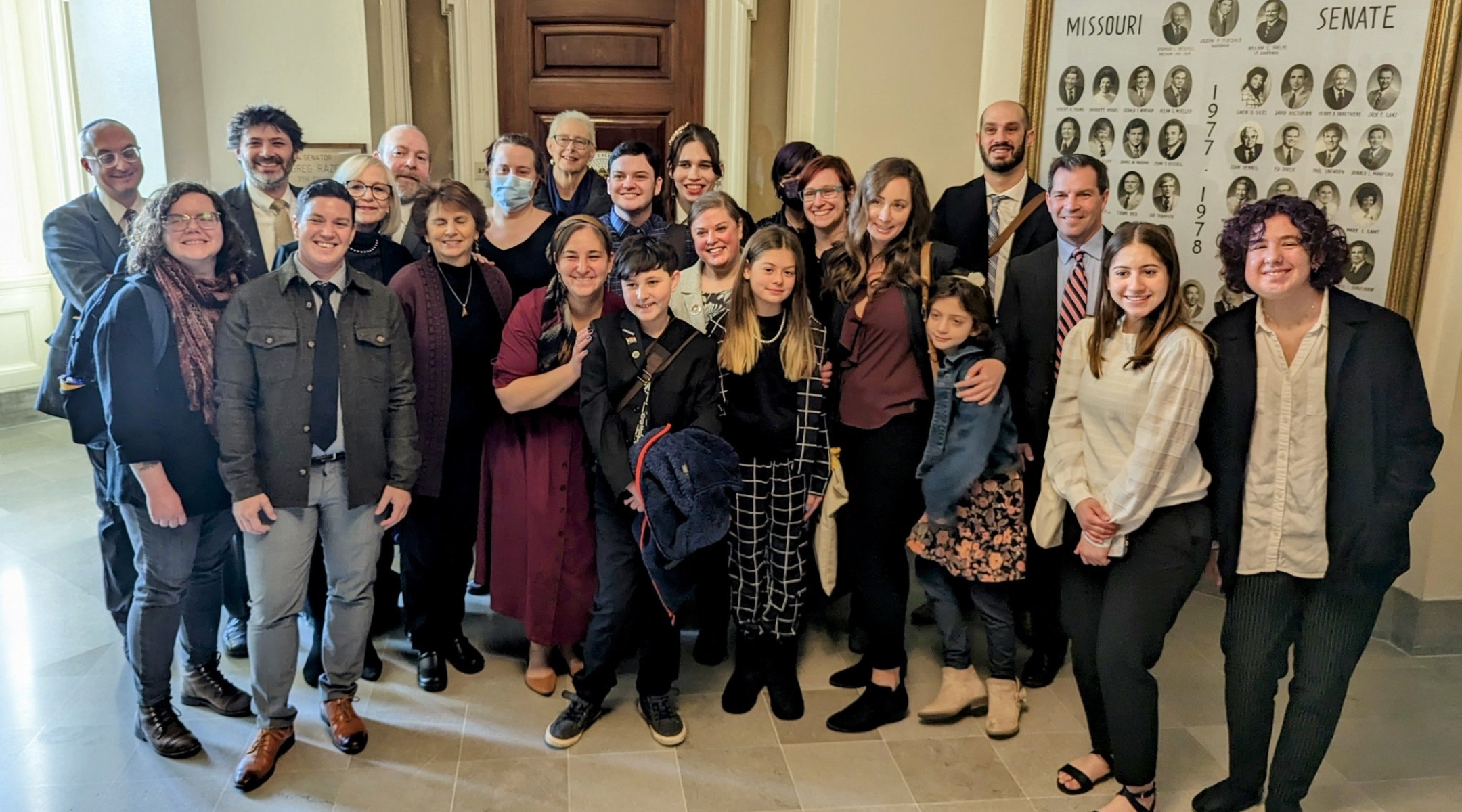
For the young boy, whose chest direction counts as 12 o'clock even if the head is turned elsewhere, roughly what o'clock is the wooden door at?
The wooden door is roughly at 6 o'clock from the young boy.

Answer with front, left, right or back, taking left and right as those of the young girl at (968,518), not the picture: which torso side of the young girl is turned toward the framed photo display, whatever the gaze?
back

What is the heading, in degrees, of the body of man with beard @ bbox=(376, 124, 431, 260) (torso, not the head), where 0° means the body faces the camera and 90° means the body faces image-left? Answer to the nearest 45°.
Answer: approximately 0°

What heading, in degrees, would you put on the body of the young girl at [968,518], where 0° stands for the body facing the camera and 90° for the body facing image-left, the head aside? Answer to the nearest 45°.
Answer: approximately 45°

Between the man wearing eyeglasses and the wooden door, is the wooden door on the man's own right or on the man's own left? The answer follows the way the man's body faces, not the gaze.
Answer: on the man's own left

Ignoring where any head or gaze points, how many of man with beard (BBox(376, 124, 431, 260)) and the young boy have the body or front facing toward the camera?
2
